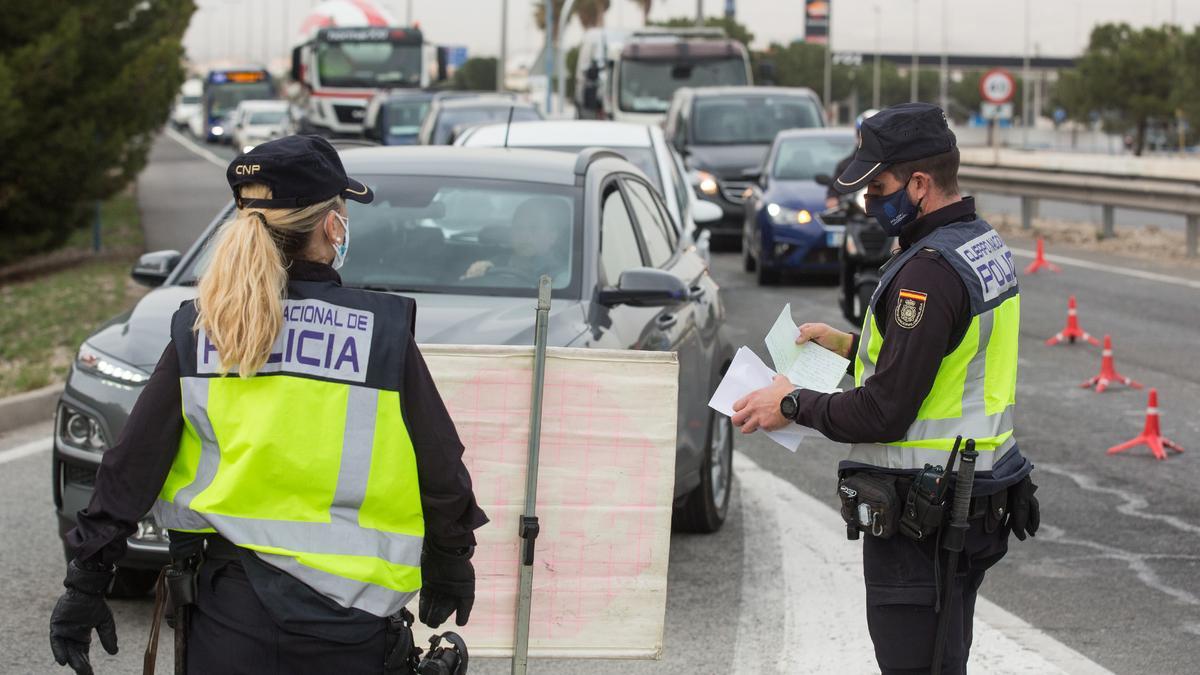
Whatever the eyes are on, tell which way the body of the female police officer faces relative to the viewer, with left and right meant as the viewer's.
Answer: facing away from the viewer

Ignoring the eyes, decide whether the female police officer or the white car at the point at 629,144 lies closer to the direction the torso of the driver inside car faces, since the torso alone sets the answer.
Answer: the female police officer

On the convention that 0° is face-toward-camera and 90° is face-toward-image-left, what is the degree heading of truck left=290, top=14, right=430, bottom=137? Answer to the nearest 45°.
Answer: approximately 0°

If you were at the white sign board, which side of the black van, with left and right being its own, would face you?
front

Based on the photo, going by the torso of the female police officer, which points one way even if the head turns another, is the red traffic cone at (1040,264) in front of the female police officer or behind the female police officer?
in front

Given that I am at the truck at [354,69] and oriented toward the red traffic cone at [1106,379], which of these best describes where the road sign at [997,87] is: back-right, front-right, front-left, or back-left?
front-left

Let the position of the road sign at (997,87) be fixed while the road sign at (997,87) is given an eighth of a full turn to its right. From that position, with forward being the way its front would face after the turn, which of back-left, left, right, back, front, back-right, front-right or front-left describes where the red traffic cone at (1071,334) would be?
front-left

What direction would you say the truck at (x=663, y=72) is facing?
toward the camera

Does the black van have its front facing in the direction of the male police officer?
yes

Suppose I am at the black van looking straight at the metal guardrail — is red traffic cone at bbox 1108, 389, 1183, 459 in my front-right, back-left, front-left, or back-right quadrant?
front-right

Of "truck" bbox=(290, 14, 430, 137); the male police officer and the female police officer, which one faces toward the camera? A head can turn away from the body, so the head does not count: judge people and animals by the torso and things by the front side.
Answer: the truck

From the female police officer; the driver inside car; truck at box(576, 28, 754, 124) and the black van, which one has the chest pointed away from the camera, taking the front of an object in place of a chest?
the female police officer

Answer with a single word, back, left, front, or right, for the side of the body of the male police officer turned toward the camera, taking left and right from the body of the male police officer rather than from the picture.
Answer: left

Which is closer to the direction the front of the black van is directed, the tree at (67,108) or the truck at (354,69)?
the tree

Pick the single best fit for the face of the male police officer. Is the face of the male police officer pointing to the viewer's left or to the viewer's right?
to the viewer's left
